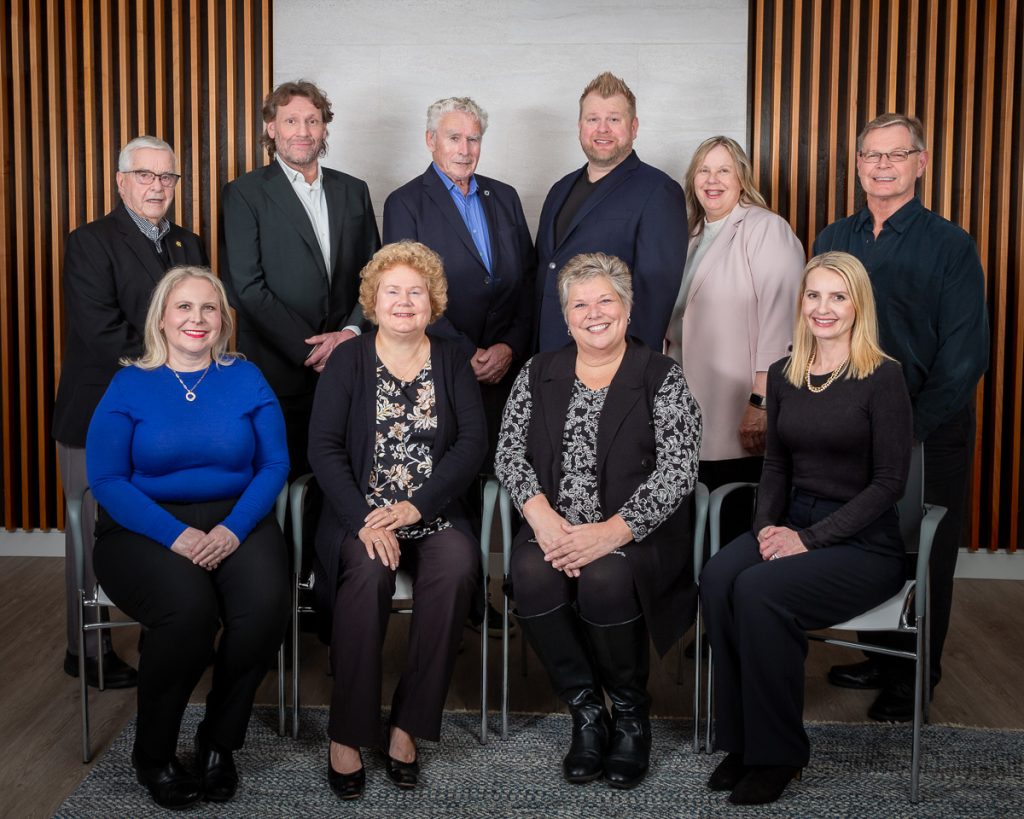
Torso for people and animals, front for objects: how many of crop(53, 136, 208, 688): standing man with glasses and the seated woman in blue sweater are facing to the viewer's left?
0

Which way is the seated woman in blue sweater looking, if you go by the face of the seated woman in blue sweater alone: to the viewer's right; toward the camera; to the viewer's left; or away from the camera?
toward the camera

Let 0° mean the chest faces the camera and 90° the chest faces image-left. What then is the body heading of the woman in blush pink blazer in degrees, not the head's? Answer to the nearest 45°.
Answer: approximately 45°

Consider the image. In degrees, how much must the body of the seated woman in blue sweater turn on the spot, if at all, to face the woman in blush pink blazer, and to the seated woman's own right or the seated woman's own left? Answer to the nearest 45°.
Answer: approximately 90° to the seated woman's own left

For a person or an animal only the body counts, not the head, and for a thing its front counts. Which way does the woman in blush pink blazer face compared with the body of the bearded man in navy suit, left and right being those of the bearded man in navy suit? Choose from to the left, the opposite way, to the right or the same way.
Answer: the same way

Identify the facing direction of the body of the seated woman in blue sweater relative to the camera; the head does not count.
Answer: toward the camera

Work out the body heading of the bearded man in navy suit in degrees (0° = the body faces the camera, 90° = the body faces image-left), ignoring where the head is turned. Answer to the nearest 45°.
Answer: approximately 45°

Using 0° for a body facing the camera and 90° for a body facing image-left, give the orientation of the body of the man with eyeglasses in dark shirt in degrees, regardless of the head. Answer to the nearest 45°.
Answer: approximately 45°

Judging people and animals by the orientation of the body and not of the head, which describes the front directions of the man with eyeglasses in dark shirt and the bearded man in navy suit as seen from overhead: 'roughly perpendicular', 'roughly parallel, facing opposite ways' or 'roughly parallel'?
roughly parallel

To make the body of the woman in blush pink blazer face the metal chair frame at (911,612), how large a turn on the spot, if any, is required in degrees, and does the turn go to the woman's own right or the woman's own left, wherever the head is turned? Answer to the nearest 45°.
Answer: approximately 90° to the woman's own left

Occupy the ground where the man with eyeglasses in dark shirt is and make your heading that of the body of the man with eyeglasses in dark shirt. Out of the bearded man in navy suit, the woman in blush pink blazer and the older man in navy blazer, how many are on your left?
0

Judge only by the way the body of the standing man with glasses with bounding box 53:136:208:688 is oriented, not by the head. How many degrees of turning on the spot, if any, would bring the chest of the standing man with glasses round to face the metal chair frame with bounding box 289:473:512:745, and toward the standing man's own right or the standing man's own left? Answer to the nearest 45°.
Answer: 0° — they already face it

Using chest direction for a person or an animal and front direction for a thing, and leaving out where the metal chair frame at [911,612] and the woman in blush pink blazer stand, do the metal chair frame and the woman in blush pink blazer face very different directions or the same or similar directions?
same or similar directions

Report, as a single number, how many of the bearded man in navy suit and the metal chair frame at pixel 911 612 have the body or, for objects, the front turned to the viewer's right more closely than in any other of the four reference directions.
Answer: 0

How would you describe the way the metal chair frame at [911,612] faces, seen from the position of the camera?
facing the viewer and to the left of the viewer

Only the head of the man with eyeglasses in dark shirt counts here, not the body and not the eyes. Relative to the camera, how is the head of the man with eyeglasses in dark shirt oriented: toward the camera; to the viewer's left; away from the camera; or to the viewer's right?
toward the camera
